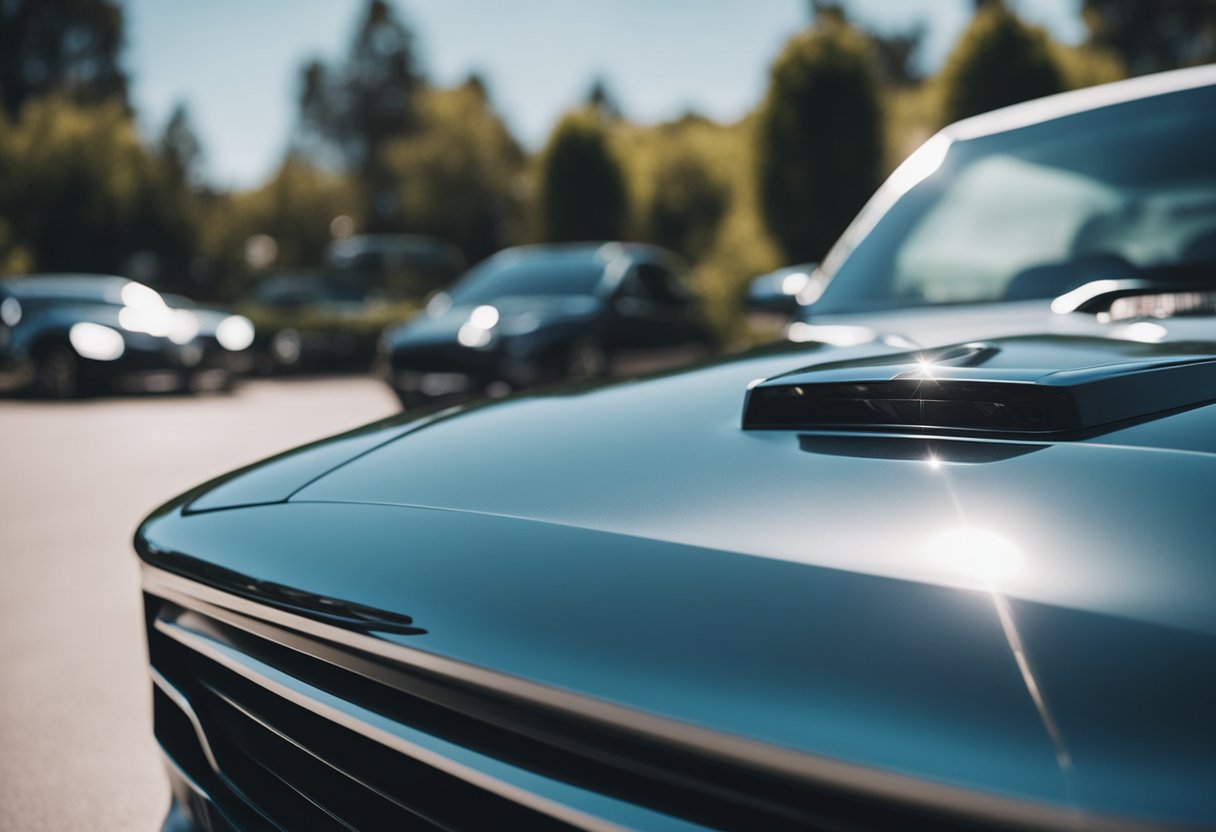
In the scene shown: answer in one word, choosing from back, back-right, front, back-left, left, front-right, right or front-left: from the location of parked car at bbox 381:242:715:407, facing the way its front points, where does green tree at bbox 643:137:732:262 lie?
back-right

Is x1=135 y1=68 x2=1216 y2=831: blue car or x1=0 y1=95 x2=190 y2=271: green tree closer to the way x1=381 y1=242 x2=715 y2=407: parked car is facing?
the blue car

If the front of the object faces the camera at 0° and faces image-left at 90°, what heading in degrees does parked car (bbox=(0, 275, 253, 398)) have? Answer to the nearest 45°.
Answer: approximately 315°

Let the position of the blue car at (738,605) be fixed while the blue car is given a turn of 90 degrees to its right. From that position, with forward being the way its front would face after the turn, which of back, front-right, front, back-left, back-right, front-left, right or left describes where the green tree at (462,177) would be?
front-right

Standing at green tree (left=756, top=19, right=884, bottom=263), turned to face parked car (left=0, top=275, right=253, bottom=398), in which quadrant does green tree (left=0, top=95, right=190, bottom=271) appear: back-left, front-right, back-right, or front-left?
front-right

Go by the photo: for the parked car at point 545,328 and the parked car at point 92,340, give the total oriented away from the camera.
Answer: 0

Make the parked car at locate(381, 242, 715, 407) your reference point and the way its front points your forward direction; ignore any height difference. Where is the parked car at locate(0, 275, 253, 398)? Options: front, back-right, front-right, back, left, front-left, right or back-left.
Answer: right

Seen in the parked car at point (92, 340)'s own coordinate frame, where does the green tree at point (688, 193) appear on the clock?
The green tree is roughly at 9 o'clock from the parked car.

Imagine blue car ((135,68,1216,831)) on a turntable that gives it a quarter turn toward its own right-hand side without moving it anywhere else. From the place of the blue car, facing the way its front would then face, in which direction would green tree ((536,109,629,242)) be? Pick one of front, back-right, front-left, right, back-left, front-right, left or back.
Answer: front-right

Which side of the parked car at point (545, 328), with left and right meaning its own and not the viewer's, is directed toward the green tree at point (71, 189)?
right

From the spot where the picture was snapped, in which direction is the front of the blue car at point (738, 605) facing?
facing the viewer and to the left of the viewer

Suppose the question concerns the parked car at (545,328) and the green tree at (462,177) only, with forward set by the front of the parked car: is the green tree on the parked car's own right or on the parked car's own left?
on the parked car's own right

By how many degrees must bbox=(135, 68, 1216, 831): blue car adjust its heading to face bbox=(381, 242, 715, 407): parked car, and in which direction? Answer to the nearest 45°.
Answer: approximately 135° to its right

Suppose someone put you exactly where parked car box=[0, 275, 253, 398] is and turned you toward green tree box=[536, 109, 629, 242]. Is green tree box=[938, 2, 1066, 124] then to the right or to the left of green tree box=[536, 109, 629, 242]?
right

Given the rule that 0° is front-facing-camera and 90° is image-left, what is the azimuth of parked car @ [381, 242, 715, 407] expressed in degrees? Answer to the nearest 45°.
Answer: approximately 45°

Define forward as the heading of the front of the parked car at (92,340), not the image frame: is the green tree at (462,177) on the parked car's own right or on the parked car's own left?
on the parked car's own left

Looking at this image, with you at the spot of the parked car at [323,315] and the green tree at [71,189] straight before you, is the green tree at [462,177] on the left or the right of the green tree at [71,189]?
right
